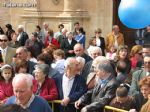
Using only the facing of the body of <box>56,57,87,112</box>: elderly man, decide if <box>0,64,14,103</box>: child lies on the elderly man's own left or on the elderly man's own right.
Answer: on the elderly man's own right

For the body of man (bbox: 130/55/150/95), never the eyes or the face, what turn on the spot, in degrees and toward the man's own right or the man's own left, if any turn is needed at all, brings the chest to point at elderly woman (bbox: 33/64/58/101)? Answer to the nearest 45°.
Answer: approximately 90° to the man's own right

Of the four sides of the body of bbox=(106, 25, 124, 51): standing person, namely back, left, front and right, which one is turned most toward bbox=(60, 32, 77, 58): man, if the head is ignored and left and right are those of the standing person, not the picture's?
right

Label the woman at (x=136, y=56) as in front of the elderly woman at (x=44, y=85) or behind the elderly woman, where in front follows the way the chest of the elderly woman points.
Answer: behind

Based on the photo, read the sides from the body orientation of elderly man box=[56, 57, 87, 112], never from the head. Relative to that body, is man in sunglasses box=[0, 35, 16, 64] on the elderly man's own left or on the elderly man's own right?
on the elderly man's own right

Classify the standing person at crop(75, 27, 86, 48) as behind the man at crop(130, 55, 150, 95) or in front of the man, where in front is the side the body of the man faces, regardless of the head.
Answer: behind

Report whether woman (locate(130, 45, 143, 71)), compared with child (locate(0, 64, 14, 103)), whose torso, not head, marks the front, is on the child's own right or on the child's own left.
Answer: on the child's own left
